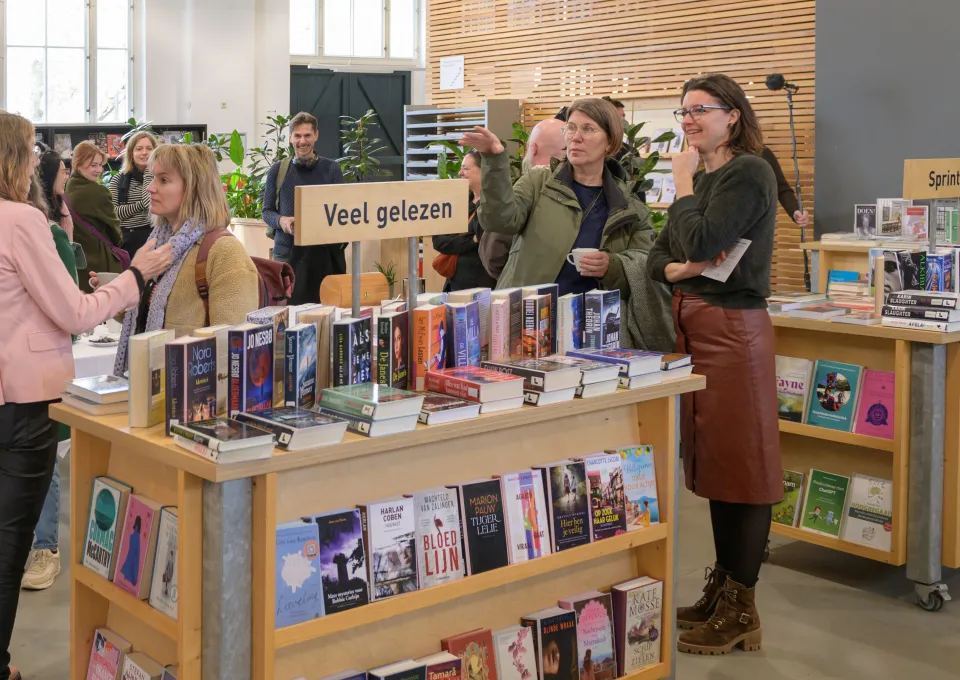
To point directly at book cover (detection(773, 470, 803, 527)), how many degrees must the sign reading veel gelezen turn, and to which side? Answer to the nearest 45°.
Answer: approximately 90° to its left

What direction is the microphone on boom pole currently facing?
to the viewer's left

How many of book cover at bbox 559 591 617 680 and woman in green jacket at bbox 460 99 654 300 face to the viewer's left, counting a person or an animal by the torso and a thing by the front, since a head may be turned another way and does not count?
0

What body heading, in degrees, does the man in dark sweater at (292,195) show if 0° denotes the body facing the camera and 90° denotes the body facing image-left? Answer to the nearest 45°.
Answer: approximately 0°

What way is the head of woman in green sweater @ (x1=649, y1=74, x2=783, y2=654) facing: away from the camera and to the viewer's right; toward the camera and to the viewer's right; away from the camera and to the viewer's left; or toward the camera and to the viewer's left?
toward the camera and to the viewer's left

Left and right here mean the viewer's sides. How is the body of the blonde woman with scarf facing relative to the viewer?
facing to the left of the viewer

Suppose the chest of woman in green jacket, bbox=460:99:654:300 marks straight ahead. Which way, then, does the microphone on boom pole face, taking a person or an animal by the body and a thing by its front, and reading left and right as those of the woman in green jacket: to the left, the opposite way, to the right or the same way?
to the right

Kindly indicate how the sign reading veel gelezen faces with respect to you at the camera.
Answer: facing the viewer and to the right of the viewer
